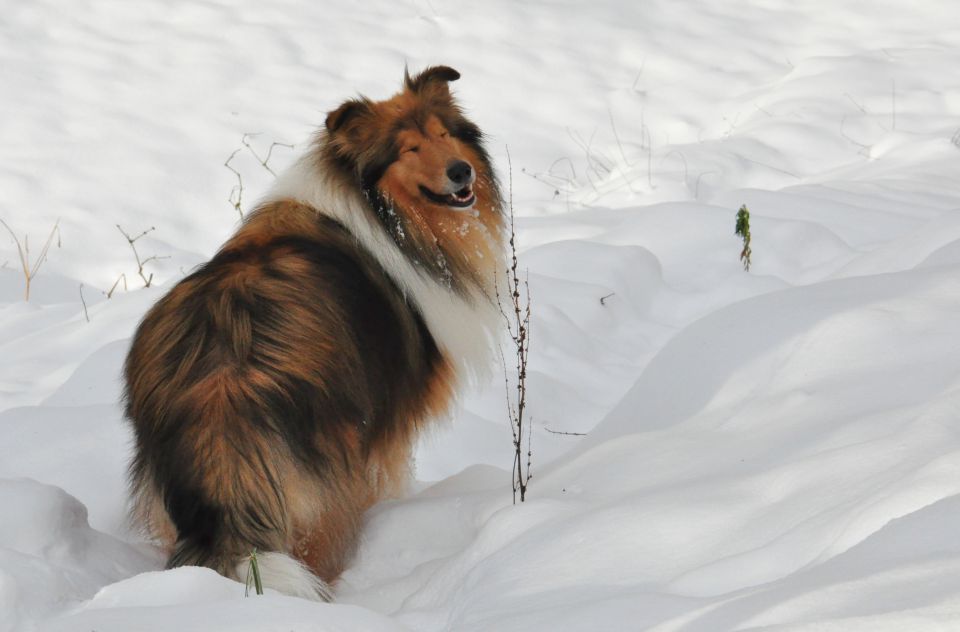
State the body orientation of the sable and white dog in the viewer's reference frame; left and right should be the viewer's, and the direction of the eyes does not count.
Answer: facing away from the viewer and to the right of the viewer

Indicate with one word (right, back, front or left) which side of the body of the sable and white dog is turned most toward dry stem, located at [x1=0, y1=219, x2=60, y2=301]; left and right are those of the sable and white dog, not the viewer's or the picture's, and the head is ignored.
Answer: left

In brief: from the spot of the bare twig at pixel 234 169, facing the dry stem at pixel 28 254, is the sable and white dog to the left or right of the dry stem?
left

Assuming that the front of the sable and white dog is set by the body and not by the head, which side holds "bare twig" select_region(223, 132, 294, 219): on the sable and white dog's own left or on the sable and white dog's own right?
on the sable and white dog's own left
